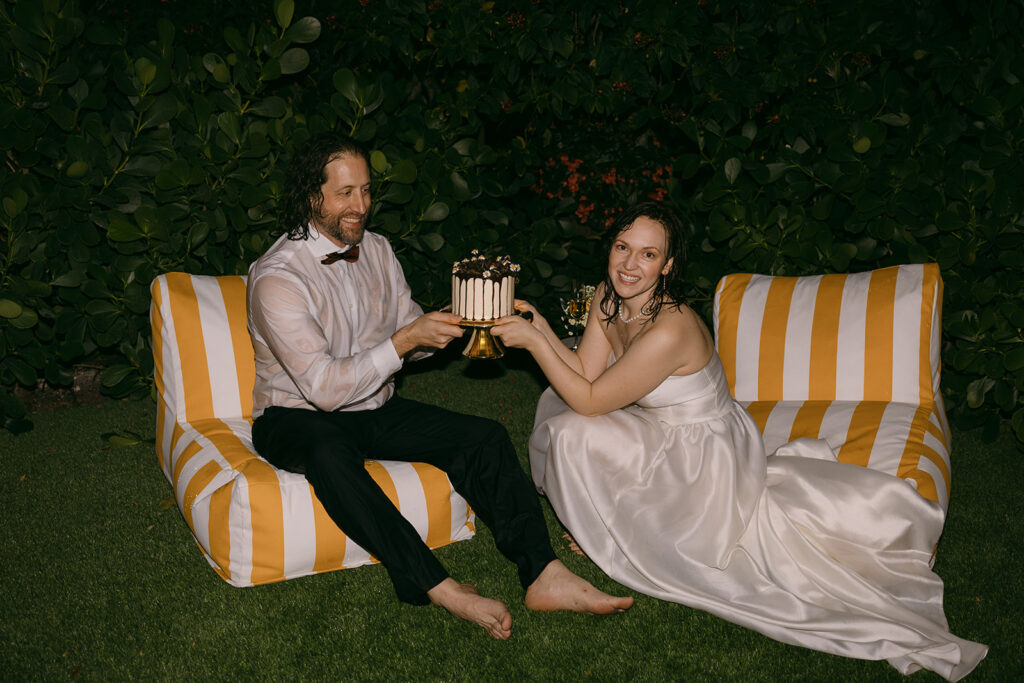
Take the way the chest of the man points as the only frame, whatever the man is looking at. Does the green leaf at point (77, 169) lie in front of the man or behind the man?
behind

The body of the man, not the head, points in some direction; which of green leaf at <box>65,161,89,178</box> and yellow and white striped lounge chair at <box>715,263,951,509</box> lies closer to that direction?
the yellow and white striped lounge chair

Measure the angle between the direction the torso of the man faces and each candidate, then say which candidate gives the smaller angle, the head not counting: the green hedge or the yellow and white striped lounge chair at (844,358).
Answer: the yellow and white striped lounge chair

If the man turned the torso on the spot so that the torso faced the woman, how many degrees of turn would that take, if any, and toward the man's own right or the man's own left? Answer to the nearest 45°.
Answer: approximately 45° to the man's own left

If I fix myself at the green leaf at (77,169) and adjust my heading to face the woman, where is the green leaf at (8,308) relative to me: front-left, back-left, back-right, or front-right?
back-right

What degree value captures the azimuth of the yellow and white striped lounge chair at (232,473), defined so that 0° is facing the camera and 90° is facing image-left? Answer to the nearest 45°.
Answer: approximately 315°

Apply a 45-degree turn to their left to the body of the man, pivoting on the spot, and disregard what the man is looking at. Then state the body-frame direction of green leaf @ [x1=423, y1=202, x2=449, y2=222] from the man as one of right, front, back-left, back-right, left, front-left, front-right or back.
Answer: left

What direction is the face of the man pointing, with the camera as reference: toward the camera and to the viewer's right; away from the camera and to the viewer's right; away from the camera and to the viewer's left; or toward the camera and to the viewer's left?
toward the camera and to the viewer's right

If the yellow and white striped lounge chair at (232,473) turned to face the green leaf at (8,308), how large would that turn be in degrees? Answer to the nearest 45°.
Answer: approximately 180°
